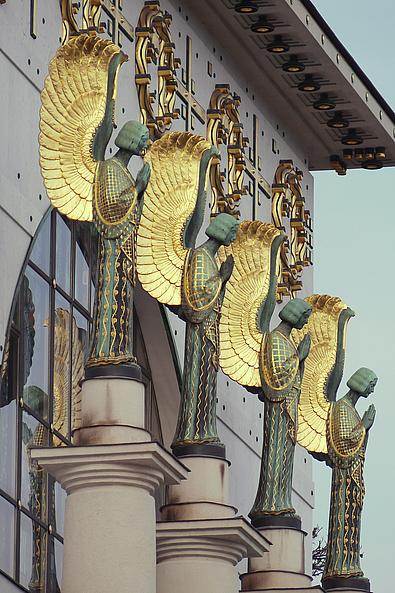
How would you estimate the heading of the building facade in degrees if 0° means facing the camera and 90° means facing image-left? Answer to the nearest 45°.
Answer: approximately 315°

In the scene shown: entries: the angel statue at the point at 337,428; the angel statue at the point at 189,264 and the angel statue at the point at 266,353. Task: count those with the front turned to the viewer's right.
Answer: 3

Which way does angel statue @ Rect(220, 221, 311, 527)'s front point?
to the viewer's right

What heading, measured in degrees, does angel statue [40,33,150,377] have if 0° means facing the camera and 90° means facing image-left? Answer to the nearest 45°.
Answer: approximately 270°

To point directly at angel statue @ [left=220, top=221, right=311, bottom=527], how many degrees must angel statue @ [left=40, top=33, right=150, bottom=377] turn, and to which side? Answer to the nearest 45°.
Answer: approximately 45° to its left

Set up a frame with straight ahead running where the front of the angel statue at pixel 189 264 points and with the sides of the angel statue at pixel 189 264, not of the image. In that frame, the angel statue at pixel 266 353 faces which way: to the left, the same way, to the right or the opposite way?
the same way

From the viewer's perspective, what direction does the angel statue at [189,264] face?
to the viewer's right

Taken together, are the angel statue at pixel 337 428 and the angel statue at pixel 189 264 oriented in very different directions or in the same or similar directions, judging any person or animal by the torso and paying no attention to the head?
same or similar directions

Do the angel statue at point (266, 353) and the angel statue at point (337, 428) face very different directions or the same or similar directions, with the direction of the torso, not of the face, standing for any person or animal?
same or similar directions

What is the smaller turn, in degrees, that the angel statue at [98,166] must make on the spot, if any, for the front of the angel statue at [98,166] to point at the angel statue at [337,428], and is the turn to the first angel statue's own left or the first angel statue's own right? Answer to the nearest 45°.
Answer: approximately 45° to the first angel statue's own left

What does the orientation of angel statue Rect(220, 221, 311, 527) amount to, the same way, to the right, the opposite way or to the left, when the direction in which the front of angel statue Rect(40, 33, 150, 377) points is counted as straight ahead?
the same way

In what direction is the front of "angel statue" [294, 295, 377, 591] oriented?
to the viewer's right
